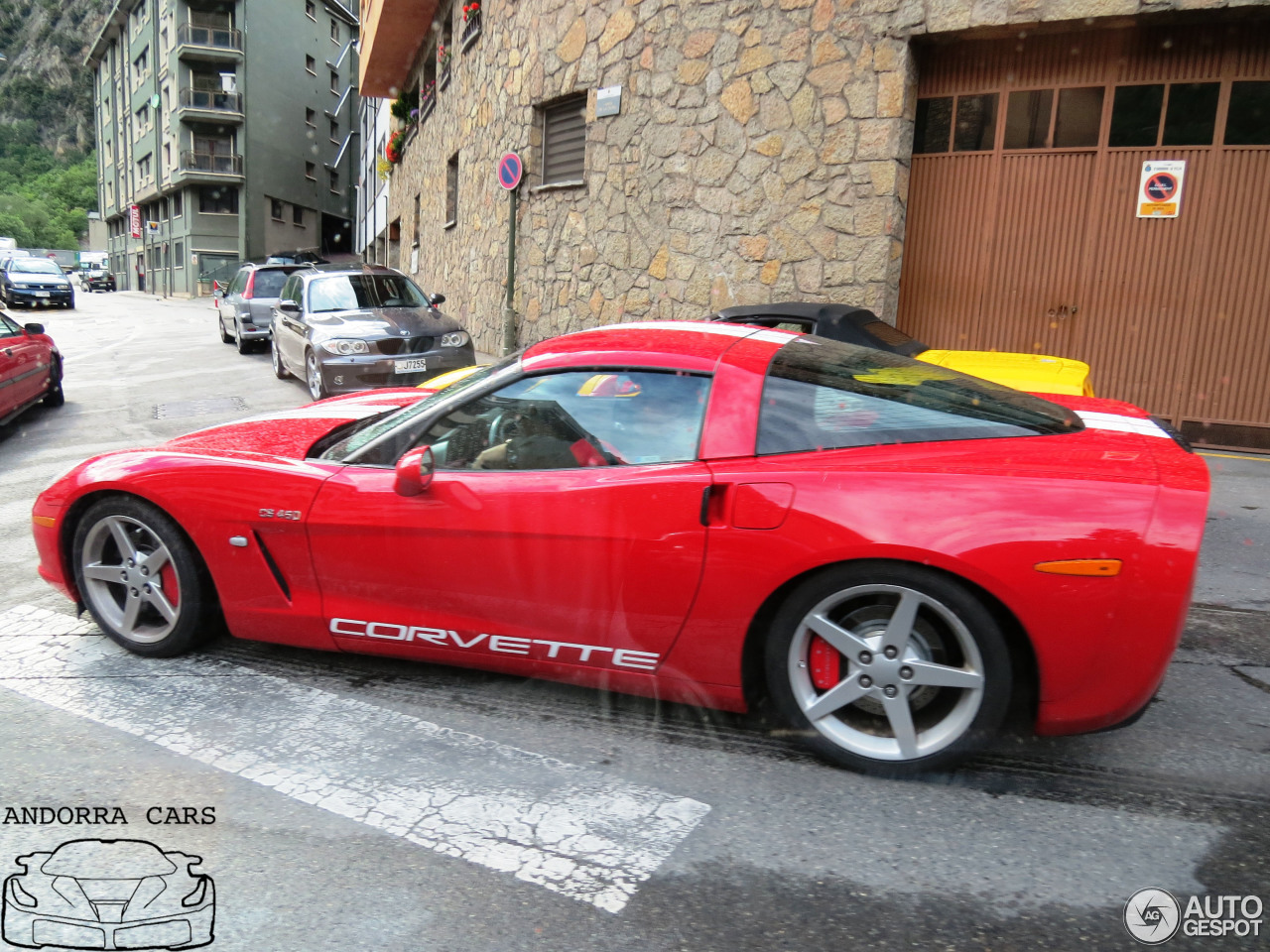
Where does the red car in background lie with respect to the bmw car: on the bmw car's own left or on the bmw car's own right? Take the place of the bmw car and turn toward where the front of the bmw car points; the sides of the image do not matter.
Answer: on the bmw car's own right

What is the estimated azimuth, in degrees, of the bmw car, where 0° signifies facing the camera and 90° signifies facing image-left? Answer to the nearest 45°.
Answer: approximately 315°

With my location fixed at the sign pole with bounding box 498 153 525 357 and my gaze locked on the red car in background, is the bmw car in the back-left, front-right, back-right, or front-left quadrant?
front-left

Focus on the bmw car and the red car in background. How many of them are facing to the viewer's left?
0

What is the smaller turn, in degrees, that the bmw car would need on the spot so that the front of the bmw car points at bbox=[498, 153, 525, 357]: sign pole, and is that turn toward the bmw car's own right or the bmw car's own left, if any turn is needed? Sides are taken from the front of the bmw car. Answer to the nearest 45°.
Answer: approximately 90° to the bmw car's own left

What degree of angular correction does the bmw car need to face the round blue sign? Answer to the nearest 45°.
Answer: approximately 90° to its left

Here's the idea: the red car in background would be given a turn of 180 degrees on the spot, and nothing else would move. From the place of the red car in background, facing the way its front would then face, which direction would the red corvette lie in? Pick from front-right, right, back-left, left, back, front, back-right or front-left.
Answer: front-left
